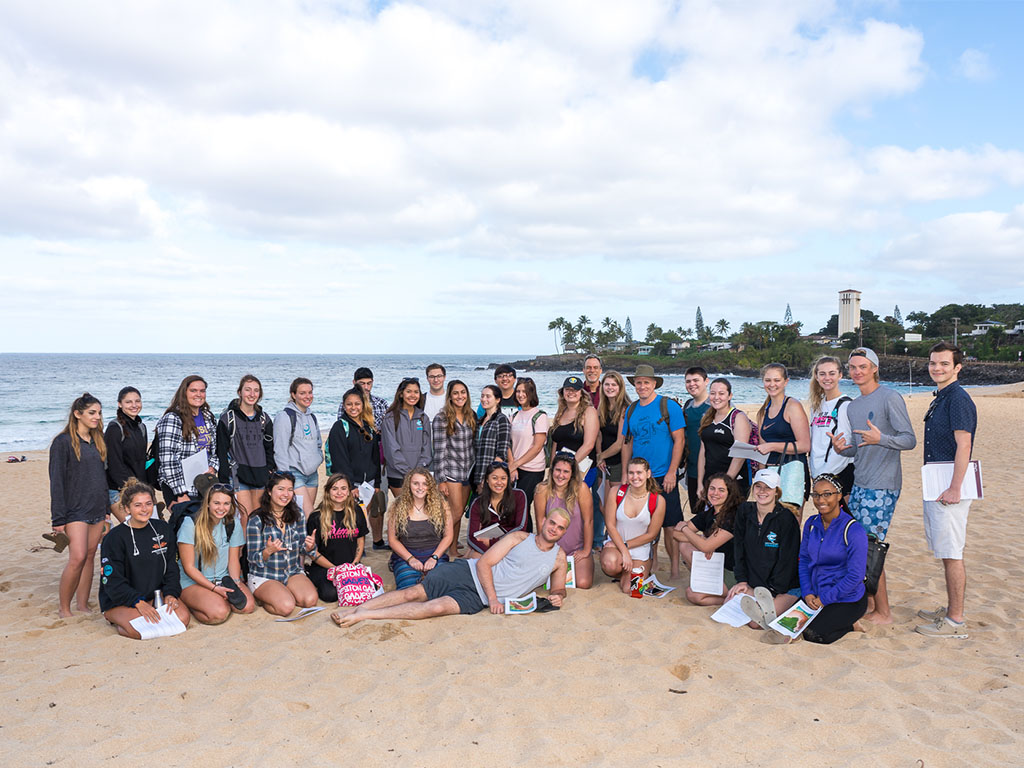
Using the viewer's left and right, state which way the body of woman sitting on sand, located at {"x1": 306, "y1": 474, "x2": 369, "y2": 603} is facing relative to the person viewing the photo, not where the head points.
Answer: facing the viewer

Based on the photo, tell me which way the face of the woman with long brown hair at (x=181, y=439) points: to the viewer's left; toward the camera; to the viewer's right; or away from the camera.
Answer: toward the camera

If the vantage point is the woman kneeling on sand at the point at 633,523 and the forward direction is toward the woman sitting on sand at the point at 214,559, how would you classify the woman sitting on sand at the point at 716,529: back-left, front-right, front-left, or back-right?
back-left

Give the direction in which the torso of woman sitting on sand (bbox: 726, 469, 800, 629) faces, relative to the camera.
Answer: toward the camera

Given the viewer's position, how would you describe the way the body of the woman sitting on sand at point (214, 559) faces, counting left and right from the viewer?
facing the viewer and to the right of the viewer

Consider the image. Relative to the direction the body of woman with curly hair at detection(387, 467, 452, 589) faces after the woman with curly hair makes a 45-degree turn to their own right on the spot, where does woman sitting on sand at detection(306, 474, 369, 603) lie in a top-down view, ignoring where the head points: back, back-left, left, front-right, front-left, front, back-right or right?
front-right

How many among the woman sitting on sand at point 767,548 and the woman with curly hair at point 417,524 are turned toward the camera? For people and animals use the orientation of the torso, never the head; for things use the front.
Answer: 2

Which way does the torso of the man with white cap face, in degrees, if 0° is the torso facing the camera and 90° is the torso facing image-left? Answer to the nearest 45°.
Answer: approximately 45°

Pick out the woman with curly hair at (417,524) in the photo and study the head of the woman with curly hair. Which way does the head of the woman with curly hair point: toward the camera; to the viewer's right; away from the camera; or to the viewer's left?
toward the camera

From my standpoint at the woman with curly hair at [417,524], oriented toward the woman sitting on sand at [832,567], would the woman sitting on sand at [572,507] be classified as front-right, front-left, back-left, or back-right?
front-left

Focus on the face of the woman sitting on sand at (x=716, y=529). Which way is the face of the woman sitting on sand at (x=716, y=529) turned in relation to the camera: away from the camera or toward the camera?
toward the camera

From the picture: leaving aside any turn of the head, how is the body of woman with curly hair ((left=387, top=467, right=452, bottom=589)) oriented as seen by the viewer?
toward the camera

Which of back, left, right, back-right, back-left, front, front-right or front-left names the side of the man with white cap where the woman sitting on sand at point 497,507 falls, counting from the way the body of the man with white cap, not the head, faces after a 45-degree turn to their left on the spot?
right

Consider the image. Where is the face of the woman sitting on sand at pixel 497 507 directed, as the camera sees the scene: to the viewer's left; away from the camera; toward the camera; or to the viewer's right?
toward the camera

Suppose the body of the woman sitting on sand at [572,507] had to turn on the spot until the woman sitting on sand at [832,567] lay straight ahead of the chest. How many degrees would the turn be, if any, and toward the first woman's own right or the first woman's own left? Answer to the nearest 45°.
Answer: approximately 45° to the first woman's own left

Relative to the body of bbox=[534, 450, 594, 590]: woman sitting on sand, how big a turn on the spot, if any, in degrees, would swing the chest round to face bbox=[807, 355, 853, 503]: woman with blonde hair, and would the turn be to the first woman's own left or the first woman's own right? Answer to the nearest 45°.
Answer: approximately 90° to the first woman's own left

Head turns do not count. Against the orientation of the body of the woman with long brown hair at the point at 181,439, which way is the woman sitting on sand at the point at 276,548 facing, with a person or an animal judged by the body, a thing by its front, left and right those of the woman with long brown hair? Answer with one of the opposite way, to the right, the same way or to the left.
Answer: the same way

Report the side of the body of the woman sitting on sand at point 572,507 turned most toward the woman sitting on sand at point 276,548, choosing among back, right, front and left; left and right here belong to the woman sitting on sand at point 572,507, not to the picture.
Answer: right

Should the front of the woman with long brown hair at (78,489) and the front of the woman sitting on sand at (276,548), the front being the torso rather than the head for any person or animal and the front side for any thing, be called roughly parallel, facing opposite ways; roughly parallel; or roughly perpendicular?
roughly parallel

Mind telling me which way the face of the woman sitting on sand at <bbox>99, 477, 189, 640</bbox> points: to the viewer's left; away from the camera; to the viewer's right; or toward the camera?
toward the camera
